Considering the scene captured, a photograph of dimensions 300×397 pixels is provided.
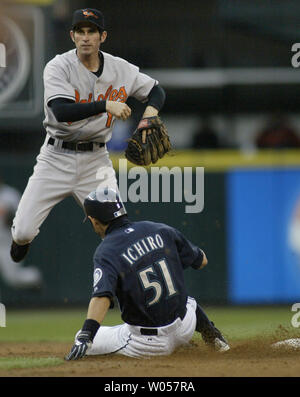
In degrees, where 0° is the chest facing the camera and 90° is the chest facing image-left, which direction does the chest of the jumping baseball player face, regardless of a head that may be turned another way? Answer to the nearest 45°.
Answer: approximately 0°
